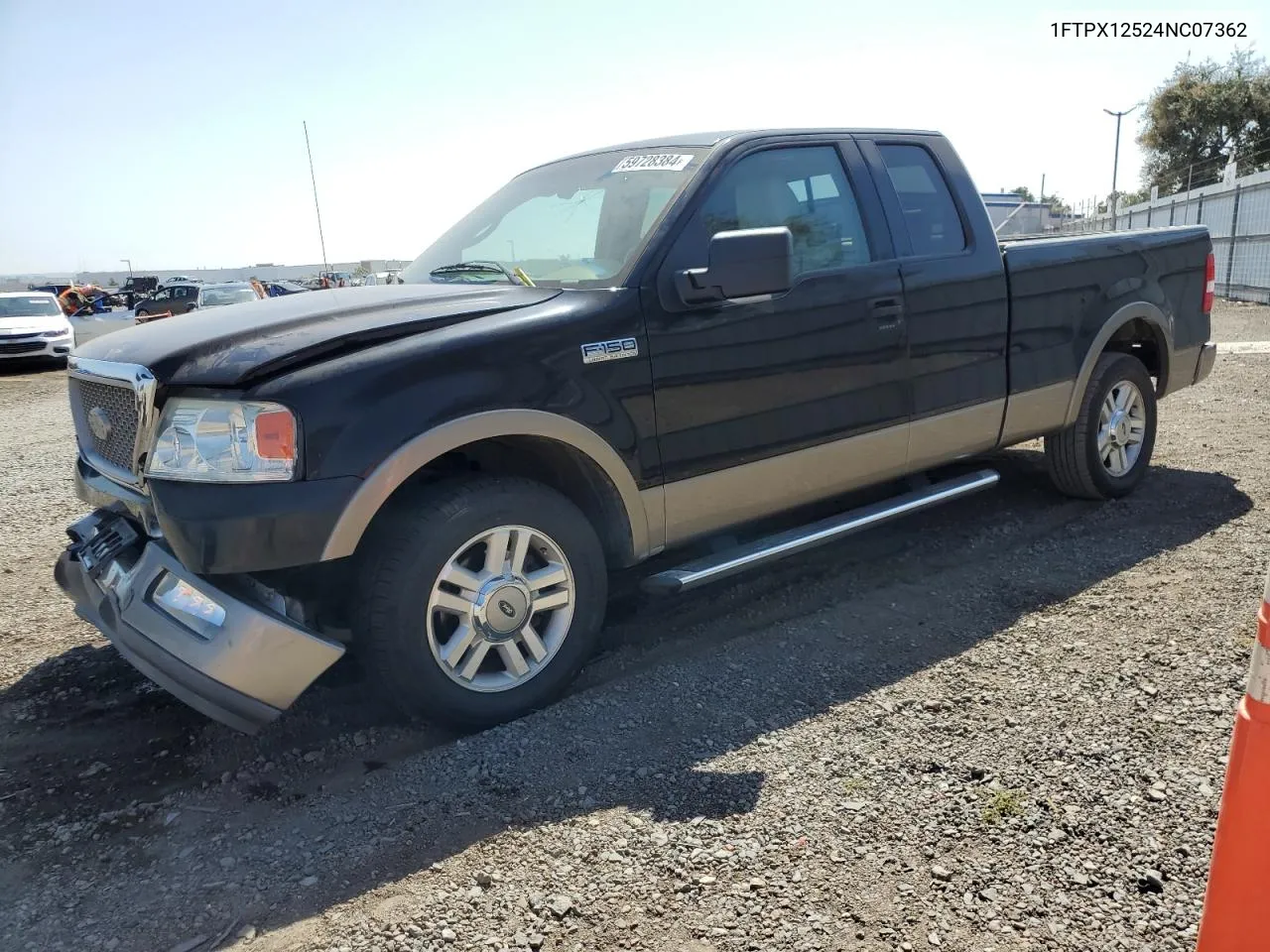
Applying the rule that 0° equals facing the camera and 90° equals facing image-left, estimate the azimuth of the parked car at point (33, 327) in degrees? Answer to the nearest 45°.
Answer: approximately 0°

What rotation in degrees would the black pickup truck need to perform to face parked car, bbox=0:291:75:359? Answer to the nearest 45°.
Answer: approximately 90° to its right

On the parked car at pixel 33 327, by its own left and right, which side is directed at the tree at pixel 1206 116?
left

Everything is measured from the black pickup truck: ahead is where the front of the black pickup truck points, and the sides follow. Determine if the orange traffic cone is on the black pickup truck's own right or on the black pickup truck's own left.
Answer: on the black pickup truck's own left

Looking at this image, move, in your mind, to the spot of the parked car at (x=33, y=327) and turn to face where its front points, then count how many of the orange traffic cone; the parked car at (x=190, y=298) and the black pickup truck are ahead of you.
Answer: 2

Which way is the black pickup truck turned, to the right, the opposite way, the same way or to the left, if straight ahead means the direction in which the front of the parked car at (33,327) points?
to the right

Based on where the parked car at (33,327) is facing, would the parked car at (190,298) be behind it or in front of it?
behind

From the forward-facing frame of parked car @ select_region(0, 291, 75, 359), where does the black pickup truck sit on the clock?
The black pickup truck is roughly at 12 o'clock from the parked car.

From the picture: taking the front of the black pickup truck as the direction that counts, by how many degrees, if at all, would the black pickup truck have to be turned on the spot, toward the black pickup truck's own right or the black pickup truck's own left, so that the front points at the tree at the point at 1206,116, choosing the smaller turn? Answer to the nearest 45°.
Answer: approximately 180°

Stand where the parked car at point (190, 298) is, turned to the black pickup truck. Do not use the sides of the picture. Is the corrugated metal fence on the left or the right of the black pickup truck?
left
